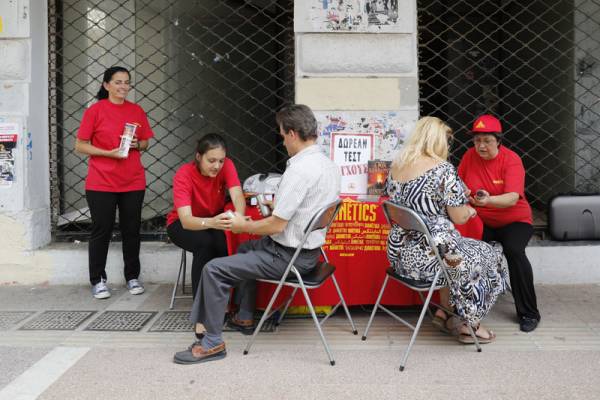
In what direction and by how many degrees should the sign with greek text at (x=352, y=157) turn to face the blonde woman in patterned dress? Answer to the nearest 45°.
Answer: approximately 45° to its left

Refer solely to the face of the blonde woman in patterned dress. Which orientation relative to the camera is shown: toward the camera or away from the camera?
away from the camera

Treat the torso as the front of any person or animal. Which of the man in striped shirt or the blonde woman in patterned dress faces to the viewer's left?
the man in striped shirt

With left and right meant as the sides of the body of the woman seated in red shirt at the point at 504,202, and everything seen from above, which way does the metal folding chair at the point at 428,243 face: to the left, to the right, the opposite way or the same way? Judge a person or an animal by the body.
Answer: the opposite way

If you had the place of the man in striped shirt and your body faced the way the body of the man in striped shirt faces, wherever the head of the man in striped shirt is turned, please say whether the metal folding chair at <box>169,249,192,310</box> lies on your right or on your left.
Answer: on your right

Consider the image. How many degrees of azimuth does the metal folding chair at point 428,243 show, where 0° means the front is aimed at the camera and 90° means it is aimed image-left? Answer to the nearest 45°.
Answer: approximately 225°

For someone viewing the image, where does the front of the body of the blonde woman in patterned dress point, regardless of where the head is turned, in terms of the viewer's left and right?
facing away from the viewer and to the right of the viewer

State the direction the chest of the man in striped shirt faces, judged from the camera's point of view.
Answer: to the viewer's left

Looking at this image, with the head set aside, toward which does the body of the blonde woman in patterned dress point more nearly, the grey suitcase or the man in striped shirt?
the grey suitcase
